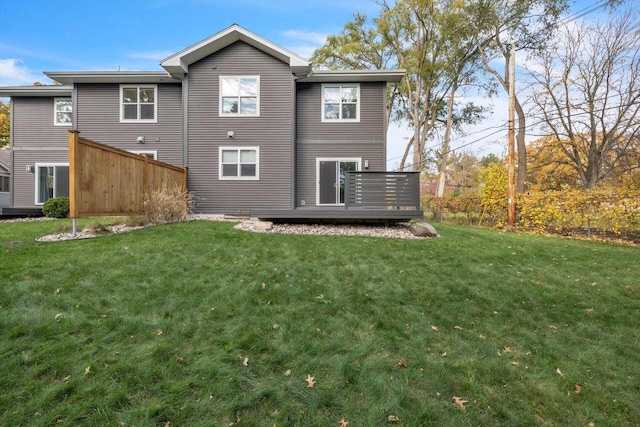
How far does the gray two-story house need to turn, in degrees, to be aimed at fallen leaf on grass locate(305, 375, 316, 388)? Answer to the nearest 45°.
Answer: approximately 180°

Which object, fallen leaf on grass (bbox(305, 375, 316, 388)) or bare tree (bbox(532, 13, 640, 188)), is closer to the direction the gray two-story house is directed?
the bare tree

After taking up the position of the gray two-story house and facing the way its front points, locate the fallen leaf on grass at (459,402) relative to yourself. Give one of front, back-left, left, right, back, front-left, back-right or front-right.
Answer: back

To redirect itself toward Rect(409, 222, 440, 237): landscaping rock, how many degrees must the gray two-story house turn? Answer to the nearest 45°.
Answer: approximately 135° to its right

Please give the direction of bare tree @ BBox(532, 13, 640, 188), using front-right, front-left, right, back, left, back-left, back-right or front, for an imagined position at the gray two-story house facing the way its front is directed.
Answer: right

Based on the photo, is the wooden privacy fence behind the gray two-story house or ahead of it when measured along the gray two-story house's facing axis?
behind

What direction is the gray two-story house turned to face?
away from the camera
